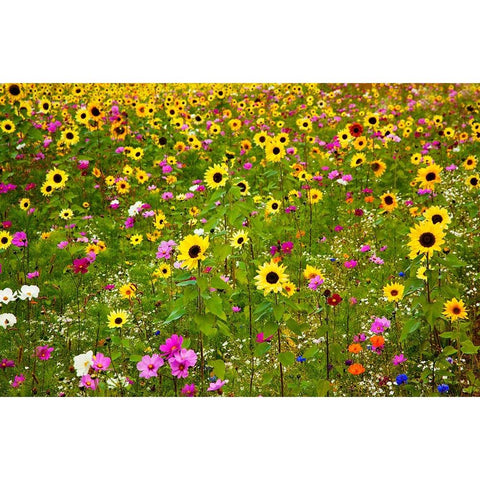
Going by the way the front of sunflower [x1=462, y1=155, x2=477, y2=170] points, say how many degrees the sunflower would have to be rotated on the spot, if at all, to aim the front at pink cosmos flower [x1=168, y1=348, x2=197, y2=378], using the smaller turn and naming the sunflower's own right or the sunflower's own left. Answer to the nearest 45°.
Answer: approximately 45° to the sunflower's own right

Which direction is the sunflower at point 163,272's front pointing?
toward the camera

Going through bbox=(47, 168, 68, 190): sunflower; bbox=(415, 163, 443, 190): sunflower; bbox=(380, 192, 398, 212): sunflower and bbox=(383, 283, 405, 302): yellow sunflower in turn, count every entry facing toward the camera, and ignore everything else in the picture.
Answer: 4

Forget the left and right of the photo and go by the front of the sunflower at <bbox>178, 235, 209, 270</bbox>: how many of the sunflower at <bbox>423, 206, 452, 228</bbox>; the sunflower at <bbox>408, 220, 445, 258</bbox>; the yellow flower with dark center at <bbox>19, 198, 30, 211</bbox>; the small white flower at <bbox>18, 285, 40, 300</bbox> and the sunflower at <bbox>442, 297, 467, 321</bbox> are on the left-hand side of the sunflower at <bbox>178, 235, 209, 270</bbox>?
3

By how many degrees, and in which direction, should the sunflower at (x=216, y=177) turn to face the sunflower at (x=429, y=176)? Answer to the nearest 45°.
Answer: approximately 90° to its left

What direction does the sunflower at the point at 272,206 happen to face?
toward the camera

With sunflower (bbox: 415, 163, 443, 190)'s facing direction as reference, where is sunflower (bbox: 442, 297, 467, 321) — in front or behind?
in front

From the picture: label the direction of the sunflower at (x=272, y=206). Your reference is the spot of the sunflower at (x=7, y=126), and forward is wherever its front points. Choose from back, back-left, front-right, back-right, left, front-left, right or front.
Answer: front-left

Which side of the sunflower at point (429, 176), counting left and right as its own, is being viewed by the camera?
front

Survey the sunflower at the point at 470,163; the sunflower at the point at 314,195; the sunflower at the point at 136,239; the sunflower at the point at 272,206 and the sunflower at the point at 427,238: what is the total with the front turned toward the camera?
5

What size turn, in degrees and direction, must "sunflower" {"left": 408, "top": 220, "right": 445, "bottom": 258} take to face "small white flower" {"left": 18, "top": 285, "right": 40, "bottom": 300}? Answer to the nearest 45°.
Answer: approximately 90° to its right

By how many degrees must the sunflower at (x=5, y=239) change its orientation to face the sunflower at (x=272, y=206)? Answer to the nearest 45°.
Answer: approximately 90° to its left
